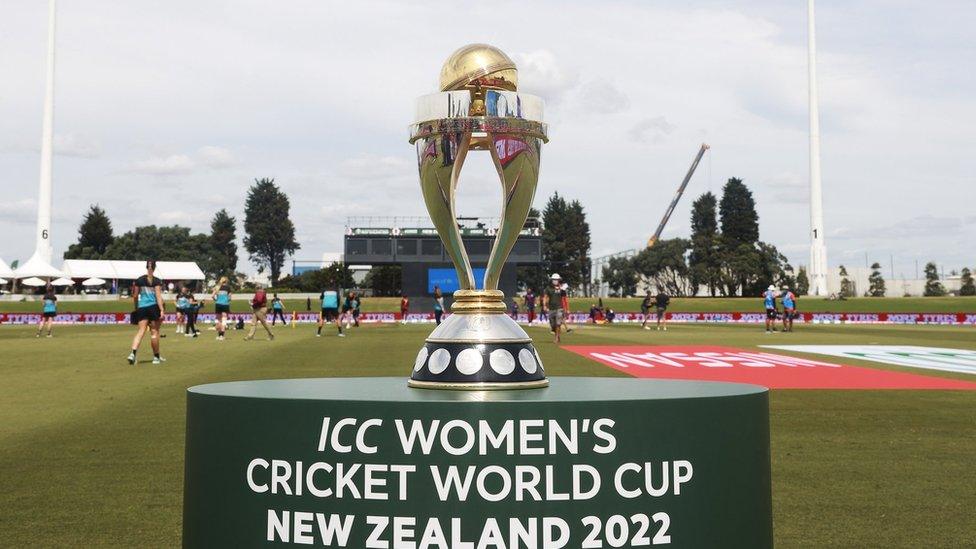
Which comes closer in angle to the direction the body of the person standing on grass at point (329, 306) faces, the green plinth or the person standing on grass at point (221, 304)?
the green plinth

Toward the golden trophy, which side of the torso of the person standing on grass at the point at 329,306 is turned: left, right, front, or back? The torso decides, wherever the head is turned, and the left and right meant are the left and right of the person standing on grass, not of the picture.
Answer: front

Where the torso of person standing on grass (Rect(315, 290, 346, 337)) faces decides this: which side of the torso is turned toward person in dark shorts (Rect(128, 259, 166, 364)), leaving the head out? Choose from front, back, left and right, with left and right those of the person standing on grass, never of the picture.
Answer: back

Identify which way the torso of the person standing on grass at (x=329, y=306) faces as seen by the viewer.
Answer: away from the camera
